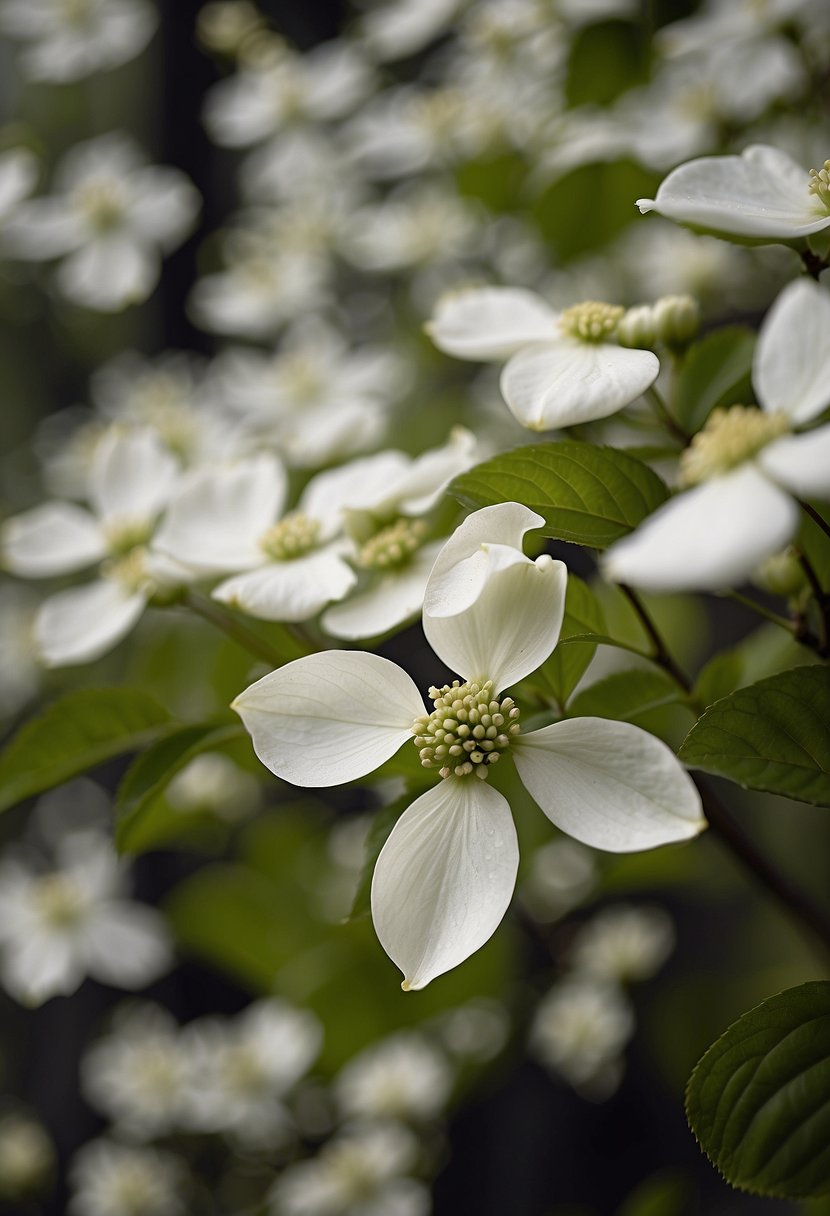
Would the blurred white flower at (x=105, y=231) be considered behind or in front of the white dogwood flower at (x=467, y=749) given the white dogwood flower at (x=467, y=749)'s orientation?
behind

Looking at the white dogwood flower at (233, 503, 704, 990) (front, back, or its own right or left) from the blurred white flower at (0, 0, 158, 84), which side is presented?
back

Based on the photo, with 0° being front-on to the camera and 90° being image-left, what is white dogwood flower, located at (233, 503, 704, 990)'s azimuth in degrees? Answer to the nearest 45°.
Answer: approximately 0°
